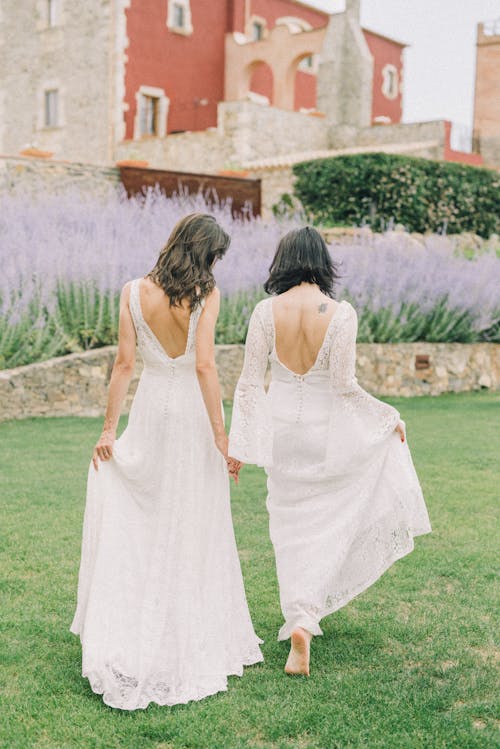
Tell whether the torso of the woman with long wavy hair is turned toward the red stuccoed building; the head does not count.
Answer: yes

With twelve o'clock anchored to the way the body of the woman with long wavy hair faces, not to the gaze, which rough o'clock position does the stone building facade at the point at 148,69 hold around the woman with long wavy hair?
The stone building facade is roughly at 12 o'clock from the woman with long wavy hair.

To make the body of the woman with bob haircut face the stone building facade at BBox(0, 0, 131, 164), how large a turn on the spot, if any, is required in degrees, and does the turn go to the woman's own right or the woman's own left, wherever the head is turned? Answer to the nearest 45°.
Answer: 0° — they already face it

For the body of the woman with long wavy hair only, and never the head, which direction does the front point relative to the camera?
away from the camera

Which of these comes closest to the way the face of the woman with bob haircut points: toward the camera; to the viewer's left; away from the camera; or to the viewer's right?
away from the camera

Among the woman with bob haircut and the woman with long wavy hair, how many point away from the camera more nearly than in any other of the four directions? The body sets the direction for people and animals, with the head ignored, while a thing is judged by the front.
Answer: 2

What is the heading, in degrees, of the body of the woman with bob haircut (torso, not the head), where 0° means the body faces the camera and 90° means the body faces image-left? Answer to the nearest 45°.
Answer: approximately 180°

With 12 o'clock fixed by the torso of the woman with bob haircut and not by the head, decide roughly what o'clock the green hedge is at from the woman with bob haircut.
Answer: The green hedge is roughly at 12 o'clock from the woman with bob haircut.
